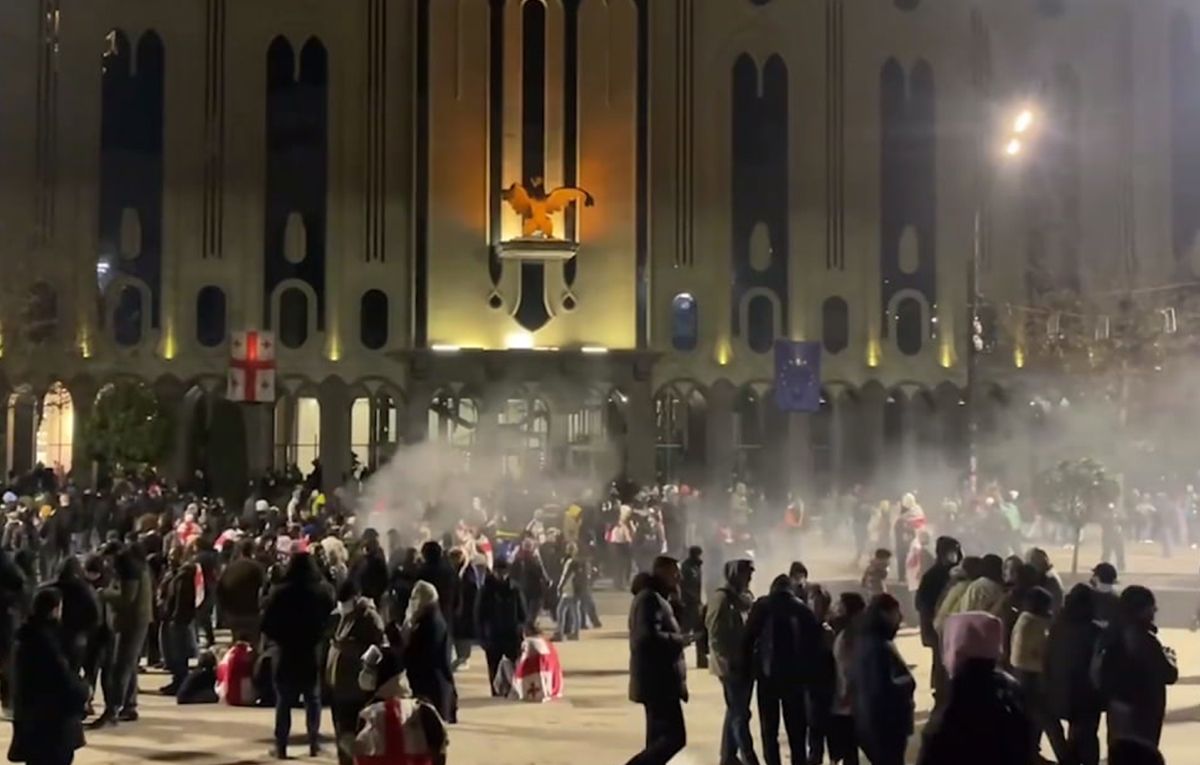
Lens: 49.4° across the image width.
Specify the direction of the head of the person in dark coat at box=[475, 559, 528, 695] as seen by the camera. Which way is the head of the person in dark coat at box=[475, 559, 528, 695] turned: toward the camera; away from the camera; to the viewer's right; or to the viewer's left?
away from the camera

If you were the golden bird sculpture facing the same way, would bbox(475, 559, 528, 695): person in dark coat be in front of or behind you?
in front

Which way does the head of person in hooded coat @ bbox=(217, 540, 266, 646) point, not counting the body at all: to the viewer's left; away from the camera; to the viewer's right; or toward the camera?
away from the camera

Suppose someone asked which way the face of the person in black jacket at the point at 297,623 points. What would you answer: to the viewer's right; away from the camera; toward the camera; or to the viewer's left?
away from the camera

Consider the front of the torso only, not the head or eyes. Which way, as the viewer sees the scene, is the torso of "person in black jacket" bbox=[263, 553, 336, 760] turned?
away from the camera

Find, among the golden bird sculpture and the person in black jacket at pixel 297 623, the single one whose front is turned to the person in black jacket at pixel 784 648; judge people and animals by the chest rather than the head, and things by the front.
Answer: the golden bird sculpture

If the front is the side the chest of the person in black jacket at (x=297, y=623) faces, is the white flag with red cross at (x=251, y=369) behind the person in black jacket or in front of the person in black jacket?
in front

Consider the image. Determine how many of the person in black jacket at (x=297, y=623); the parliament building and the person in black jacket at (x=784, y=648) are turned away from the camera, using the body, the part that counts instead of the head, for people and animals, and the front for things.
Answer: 2

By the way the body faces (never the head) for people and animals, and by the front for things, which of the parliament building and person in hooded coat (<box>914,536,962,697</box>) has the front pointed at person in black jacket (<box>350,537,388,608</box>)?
the parliament building
